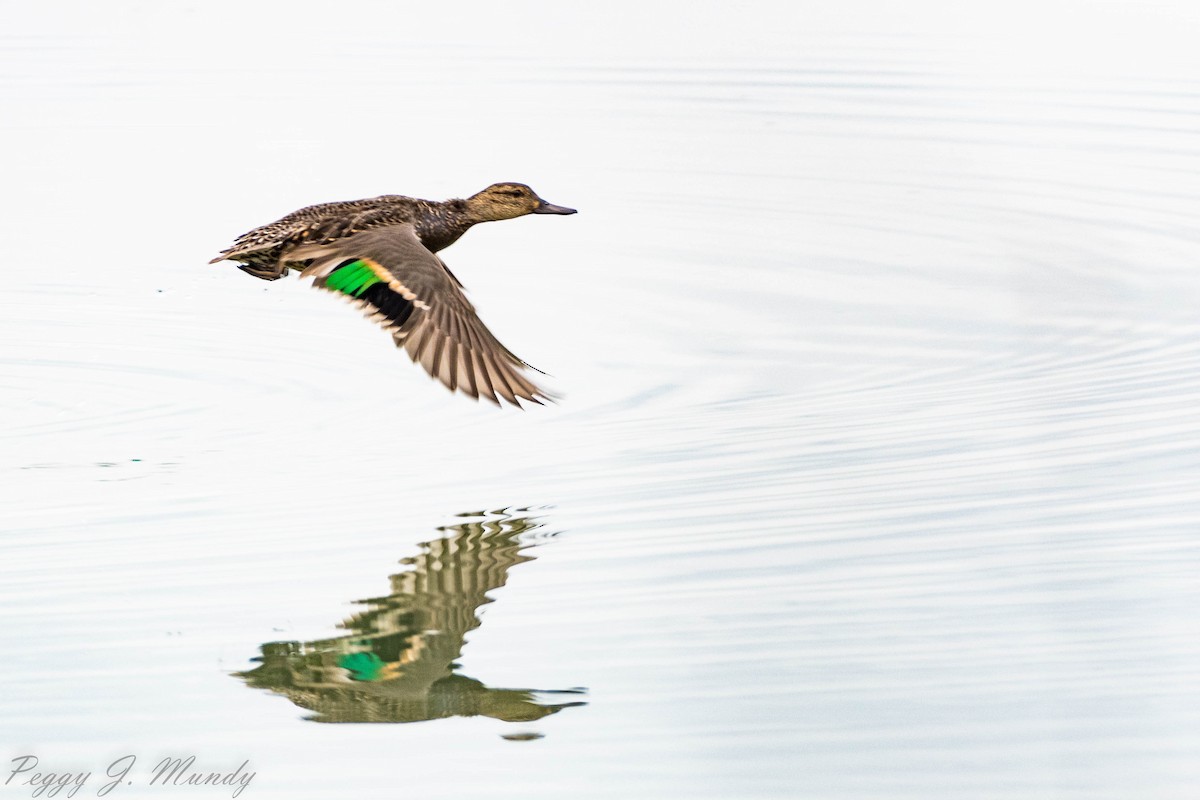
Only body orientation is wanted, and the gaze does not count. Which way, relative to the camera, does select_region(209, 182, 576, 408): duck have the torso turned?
to the viewer's right
